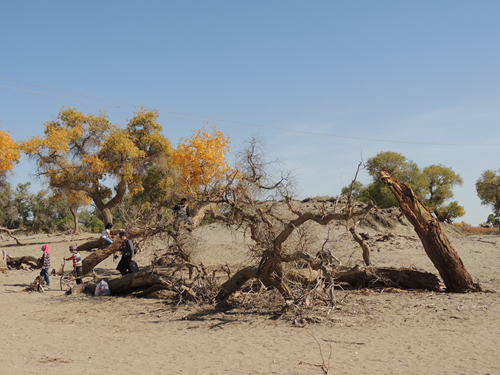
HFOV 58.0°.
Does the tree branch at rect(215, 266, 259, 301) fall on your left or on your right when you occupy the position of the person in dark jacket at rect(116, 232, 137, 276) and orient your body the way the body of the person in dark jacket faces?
on your left

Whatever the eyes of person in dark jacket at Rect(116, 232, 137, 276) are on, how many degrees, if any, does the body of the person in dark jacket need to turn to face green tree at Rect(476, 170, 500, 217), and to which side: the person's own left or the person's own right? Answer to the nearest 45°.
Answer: approximately 180°

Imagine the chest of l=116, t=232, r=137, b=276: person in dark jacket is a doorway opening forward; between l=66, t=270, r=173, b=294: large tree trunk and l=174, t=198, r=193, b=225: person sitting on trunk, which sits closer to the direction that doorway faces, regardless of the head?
the large tree trunk

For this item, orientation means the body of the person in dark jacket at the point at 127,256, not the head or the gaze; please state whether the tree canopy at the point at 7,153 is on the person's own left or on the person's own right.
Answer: on the person's own right

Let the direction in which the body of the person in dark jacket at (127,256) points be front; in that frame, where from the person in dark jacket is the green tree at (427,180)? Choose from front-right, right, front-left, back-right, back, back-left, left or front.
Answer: back

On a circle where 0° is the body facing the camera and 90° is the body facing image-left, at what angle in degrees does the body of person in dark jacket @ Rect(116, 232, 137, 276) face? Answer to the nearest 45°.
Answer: approximately 45°
